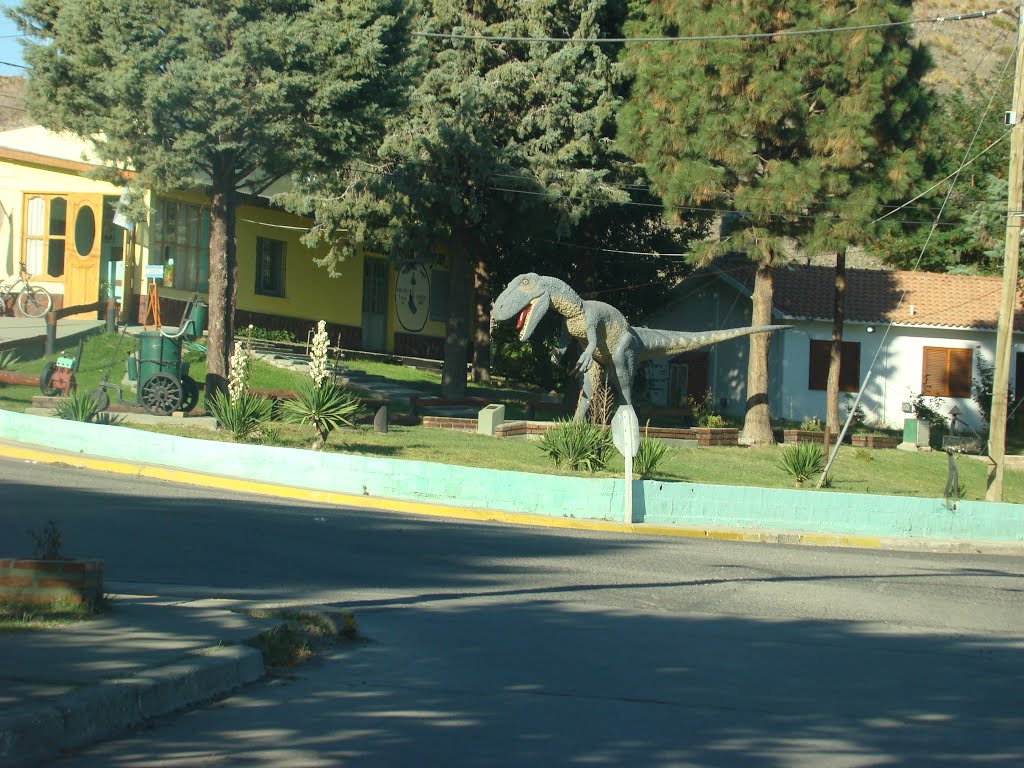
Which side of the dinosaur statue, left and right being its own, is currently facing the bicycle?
front

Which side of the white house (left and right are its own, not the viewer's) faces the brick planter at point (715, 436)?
front

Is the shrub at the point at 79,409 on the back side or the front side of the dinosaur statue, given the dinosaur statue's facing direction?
on the front side

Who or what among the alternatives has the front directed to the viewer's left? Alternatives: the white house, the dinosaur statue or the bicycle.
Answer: the dinosaur statue

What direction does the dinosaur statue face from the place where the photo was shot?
facing to the left of the viewer

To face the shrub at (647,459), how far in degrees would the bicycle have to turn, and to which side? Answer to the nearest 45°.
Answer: approximately 45° to its right

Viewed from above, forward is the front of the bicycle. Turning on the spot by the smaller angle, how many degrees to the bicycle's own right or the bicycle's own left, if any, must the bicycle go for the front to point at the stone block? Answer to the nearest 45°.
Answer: approximately 45° to the bicycle's own right

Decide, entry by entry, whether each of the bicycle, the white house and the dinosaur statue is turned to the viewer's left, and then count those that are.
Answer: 1

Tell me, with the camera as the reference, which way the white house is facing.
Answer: facing the viewer

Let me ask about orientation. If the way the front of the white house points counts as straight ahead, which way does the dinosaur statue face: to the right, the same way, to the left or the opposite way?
to the right

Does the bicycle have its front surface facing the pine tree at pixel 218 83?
no

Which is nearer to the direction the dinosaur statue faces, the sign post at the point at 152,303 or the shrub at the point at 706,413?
the sign post

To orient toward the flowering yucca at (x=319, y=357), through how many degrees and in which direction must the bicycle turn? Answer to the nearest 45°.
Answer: approximately 90° to its right
